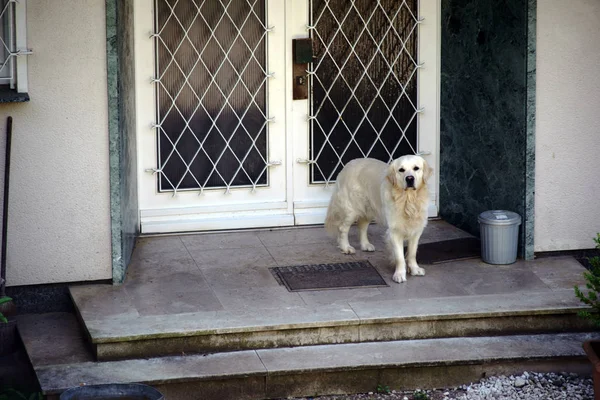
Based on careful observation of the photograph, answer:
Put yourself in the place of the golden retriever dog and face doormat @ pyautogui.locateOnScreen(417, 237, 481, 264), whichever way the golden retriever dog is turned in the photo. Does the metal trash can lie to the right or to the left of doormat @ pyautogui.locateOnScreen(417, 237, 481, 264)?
right

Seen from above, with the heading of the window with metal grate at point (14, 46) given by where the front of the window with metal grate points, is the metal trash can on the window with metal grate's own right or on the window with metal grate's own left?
on the window with metal grate's own left

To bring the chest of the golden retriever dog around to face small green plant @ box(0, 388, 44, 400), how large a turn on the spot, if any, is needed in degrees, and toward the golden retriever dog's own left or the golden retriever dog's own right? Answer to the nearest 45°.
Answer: approximately 90° to the golden retriever dog's own right

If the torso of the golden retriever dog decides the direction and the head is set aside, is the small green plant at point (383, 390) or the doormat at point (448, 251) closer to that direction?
the small green plant

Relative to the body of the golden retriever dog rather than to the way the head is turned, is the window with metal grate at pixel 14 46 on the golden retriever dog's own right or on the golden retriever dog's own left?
on the golden retriever dog's own right

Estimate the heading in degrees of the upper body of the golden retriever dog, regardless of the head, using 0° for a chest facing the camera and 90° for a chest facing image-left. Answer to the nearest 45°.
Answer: approximately 315°

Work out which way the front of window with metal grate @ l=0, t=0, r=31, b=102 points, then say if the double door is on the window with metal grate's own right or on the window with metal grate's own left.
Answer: on the window with metal grate's own left

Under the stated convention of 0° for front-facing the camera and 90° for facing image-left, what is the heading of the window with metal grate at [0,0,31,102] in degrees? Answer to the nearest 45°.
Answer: approximately 0°

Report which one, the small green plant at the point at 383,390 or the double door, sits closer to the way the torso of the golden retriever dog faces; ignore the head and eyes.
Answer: the small green plant
